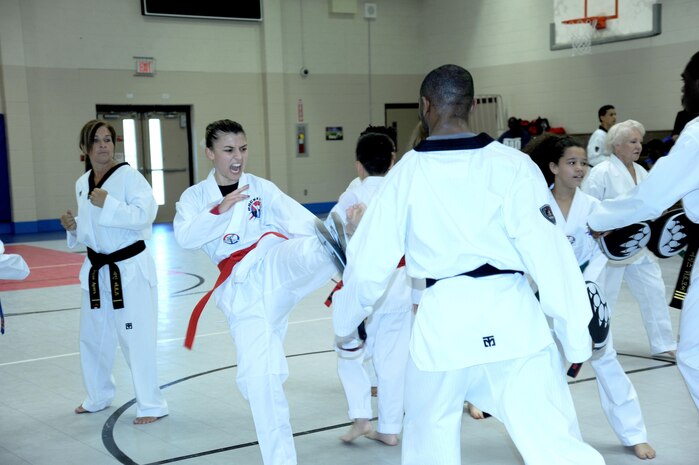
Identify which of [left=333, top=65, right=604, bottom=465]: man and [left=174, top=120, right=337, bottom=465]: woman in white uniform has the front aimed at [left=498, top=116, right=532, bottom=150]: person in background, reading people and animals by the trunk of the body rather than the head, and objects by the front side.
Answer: the man

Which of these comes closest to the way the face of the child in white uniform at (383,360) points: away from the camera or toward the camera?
away from the camera

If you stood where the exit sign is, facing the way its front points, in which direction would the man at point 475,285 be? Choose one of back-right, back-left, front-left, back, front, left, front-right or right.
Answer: front

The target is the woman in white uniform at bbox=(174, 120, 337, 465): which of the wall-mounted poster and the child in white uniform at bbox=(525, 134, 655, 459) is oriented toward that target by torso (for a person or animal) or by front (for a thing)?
the wall-mounted poster

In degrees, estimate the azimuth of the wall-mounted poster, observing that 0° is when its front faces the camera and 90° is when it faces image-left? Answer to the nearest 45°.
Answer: approximately 0°

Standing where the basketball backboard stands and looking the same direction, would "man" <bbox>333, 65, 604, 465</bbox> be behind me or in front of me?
in front

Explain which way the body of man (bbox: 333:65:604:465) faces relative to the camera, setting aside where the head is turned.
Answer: away from the camera

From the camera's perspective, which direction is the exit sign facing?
toward the camera

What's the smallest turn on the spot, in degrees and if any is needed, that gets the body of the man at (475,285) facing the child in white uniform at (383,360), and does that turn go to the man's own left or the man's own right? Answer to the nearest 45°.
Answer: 0° — they already face them

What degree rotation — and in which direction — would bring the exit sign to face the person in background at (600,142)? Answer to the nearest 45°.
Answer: approximately 45° to its left

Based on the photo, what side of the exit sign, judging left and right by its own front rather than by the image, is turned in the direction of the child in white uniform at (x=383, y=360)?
front

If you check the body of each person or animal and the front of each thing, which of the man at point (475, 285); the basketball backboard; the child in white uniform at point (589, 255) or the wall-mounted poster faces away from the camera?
the man

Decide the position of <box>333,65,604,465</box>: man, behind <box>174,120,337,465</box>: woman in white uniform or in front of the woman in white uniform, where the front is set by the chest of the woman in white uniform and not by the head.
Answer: in front

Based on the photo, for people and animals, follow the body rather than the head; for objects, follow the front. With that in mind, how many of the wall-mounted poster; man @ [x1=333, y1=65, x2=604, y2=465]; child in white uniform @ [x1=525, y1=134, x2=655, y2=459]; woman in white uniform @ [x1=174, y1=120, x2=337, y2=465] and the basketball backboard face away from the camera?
1

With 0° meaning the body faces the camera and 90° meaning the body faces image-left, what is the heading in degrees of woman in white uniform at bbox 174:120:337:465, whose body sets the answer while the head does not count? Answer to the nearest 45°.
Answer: approximately 315°
